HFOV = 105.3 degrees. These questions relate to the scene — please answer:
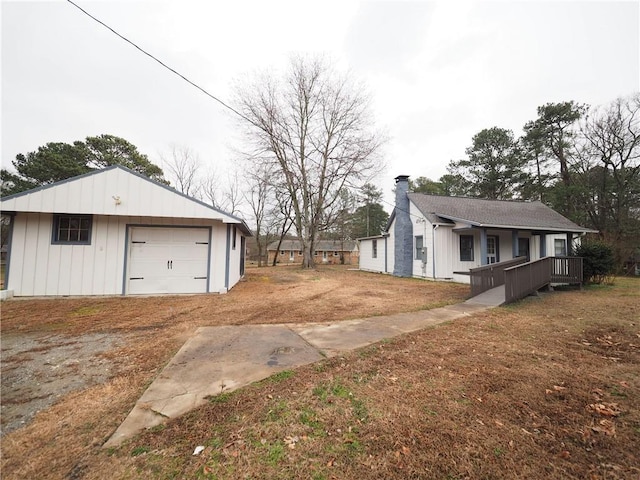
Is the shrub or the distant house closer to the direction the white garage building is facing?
the shrub

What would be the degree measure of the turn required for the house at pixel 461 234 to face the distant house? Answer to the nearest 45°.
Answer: approximately 180°

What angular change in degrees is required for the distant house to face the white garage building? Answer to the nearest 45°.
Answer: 0° — it already faces it

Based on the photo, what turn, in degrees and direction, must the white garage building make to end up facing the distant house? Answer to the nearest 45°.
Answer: approximately 135° to its left

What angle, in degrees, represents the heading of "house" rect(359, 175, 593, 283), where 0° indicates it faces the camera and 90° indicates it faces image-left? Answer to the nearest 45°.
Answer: approximately 315°

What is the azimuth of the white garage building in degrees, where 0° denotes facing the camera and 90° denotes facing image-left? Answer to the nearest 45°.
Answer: approximately 0°

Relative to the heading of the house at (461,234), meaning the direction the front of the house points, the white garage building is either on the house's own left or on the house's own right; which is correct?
on the house's own right

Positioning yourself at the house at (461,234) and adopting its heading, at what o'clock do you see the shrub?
The shrub is roughly at 11 o'clock from the house.

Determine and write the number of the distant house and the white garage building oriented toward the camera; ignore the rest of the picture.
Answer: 2

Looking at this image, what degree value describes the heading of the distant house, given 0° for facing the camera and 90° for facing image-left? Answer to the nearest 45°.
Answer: approximately 0°
